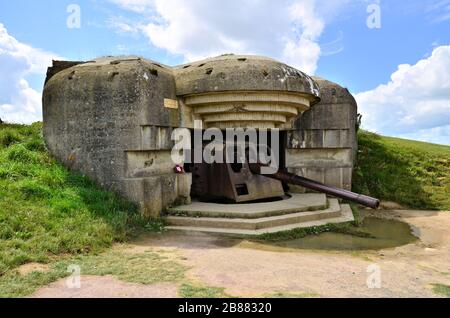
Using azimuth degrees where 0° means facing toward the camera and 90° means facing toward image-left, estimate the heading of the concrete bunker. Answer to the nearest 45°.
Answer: approximately 315°
